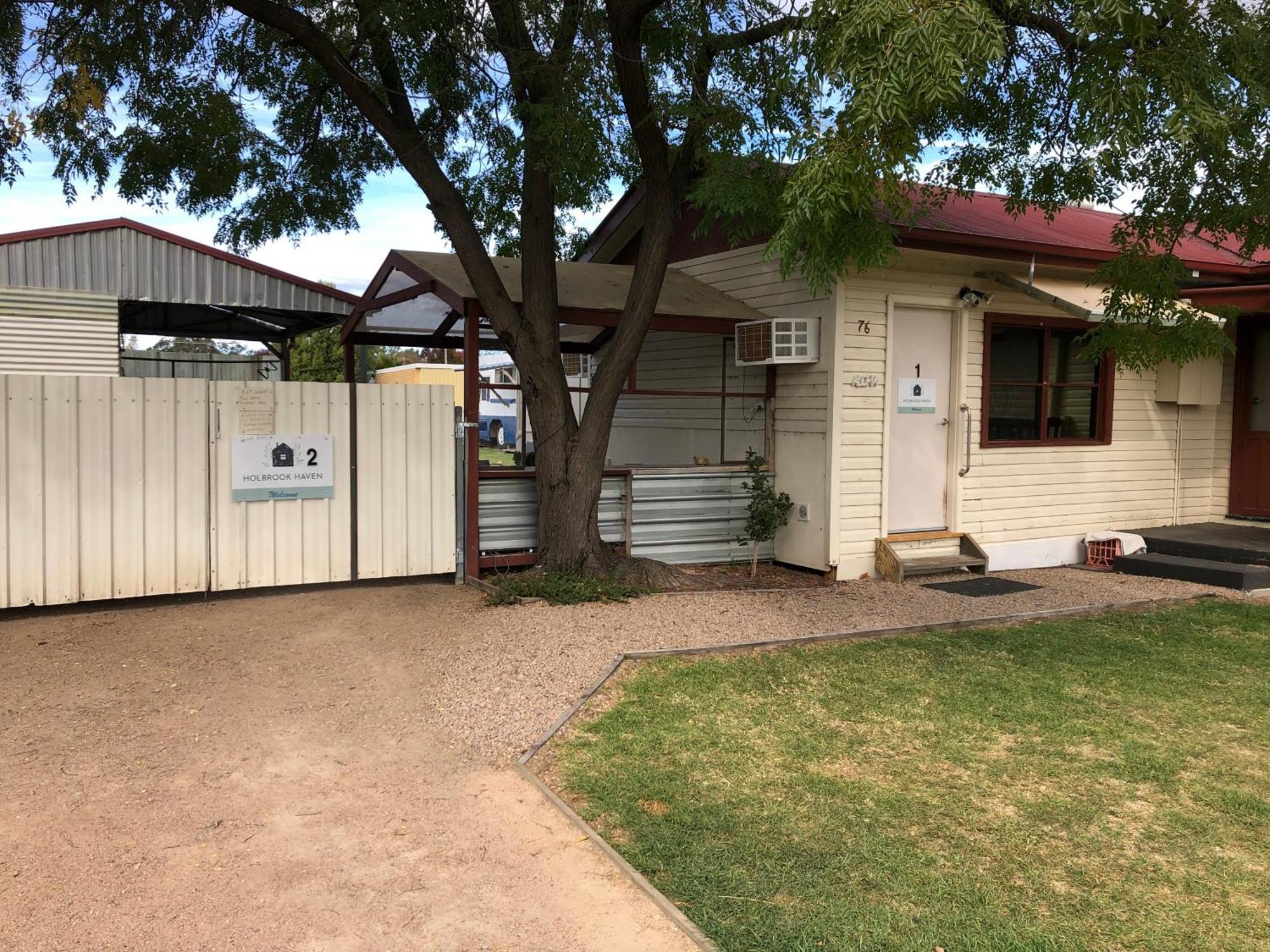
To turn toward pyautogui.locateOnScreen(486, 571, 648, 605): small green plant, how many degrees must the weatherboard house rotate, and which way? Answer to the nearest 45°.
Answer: approximately 90° to its right

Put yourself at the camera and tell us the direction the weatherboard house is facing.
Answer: facing the viewer and to the right of the viewer
